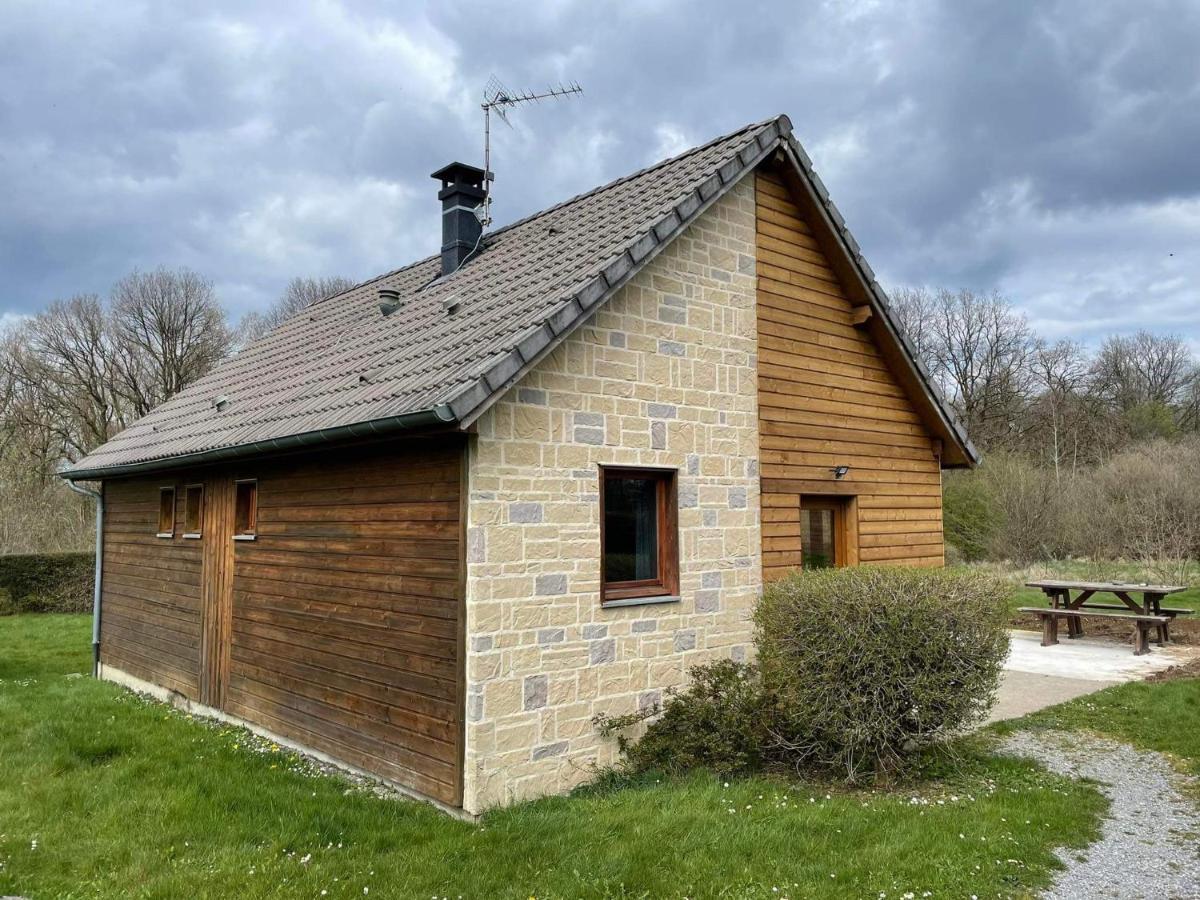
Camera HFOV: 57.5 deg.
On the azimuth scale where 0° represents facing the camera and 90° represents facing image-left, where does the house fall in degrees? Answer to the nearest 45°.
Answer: approximately 315°

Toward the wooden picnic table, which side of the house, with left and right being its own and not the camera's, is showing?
left

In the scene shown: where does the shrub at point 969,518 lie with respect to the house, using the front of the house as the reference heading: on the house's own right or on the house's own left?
on the house's own left

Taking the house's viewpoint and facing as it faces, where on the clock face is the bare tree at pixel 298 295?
The bare tree is roughly at 7 o'clock from the house.

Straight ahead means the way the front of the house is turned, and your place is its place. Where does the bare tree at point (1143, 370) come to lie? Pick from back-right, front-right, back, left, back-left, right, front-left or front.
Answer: left

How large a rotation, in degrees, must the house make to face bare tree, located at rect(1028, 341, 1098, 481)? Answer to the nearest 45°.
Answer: approximately 90° to its left

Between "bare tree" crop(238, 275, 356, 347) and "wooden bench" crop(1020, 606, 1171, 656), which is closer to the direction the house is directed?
the wooden bench

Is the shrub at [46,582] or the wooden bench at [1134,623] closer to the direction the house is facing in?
the wooden bench

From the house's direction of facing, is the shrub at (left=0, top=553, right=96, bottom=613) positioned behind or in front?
behind

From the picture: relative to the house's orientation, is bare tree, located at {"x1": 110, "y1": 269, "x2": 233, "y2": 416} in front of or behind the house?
behind
